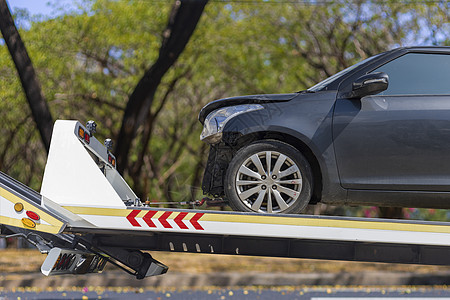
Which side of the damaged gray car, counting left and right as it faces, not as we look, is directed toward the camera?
left
